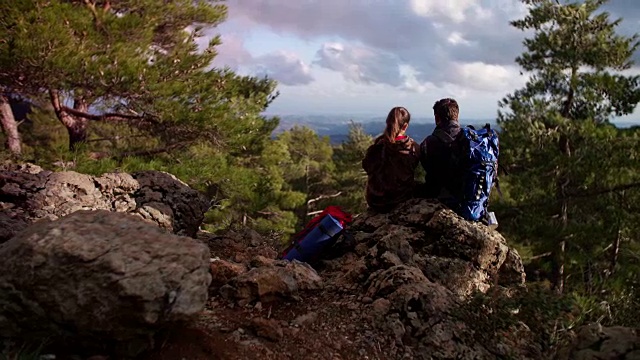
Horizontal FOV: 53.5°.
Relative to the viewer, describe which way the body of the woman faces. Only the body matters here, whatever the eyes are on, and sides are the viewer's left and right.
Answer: facing away from the viewer

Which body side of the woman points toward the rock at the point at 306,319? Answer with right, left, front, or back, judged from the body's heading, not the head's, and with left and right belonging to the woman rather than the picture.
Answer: back

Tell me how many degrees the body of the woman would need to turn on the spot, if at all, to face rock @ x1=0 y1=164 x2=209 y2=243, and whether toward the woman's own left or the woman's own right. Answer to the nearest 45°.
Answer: approximately 90° to the woman's own left

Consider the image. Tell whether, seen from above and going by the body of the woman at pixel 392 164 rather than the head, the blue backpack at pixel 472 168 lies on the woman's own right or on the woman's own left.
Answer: on the woman's own right

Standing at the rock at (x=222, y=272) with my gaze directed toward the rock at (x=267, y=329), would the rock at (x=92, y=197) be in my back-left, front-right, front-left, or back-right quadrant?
back-right

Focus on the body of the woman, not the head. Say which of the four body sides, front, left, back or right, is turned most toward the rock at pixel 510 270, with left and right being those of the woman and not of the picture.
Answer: right

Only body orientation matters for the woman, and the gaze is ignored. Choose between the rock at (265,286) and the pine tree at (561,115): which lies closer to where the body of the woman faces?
the pine tree

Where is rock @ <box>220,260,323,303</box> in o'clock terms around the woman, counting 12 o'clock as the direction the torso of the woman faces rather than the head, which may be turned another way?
The rock is roughly at 7 o'clock from the woman.

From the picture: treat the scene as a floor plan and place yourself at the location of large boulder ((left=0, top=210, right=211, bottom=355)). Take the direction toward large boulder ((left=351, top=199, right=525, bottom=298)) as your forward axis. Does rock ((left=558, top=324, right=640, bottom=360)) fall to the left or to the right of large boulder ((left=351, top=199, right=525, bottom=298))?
right

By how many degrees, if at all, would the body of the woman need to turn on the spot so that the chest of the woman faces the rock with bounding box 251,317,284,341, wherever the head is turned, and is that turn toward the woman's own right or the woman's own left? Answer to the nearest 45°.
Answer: approximately 180°
